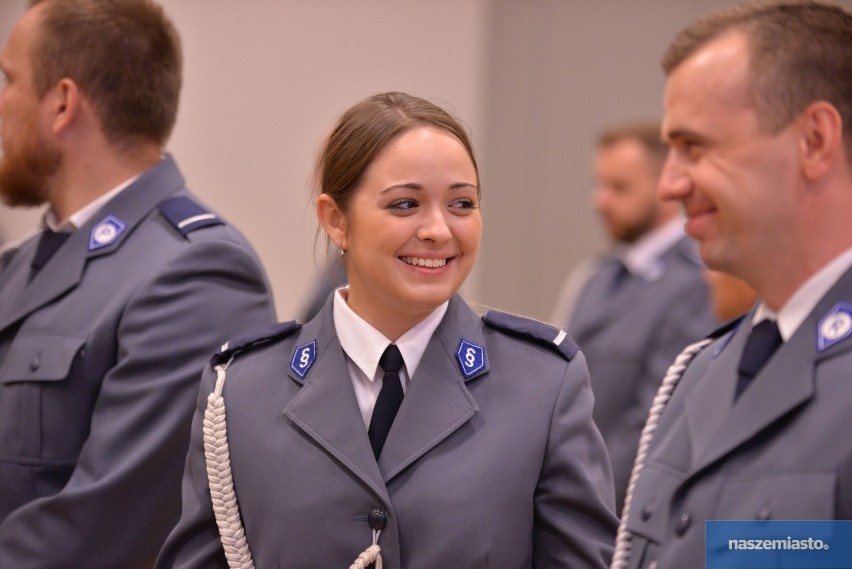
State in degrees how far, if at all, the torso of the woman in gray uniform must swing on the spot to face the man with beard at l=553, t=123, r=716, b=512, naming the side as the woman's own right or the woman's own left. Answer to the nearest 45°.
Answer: approximately 180°

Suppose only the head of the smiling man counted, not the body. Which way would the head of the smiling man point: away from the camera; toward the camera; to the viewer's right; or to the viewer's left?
to the viewer's left

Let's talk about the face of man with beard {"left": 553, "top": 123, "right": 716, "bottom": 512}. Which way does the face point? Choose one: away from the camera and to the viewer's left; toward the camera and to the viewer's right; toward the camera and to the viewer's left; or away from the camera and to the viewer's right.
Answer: toward the camera and to the viewer's left

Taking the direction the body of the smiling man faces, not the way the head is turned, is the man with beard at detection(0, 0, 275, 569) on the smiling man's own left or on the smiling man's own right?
on the smiling man's own right

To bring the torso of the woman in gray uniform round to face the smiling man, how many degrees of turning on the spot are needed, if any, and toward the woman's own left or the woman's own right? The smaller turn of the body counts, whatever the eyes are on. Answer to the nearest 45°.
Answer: approximately 45° to the woman's own left

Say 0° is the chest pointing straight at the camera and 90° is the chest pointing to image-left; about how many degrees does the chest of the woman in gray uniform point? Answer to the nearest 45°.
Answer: approximately 0°

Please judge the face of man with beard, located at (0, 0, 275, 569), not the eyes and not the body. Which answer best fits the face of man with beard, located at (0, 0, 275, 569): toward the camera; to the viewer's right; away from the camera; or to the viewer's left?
to the viewer's left

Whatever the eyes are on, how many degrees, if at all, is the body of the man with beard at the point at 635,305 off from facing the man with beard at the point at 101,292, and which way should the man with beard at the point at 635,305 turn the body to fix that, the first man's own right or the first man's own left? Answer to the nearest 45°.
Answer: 0° — they already face them
